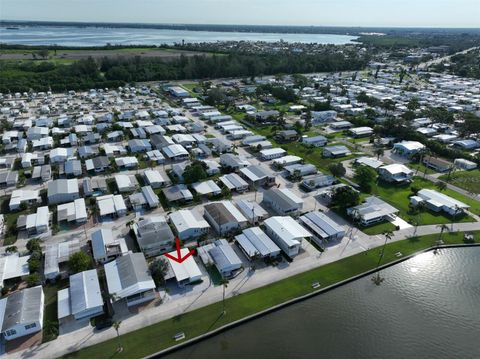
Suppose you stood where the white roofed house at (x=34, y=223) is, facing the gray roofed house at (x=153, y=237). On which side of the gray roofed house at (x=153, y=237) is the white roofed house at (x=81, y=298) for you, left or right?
right

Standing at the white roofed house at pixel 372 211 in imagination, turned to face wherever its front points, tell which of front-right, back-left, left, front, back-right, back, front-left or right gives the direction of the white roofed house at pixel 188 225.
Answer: right

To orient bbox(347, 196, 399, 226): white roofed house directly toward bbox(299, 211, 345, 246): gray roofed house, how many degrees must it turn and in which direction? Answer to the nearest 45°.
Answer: approximately 90° to its right

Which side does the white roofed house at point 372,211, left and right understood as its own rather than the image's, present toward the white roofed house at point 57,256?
right

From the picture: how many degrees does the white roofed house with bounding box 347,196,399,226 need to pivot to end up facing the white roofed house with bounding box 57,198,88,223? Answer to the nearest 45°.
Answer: approximately 90° to its right

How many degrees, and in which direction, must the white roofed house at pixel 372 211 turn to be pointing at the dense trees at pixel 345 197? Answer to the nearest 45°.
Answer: approximately 135° to its right

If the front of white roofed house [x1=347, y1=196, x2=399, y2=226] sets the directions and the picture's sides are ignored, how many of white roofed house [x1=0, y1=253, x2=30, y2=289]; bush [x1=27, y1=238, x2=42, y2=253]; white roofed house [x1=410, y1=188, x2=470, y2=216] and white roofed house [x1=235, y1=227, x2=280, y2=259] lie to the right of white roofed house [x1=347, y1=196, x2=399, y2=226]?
3

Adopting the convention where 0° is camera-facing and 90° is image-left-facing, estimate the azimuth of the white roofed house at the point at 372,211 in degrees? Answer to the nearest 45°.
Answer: approximately 315°

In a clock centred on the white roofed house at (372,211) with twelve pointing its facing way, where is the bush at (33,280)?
The bush is roughly at 3 o'clock from the white roofed house.

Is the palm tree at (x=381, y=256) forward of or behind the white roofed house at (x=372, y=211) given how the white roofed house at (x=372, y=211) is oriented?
forward

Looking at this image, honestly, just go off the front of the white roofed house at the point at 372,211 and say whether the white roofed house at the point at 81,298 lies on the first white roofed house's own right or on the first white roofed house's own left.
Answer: on the first white roofed house's own right

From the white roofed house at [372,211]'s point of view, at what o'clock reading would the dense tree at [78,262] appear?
The dense tree is roughly at 3 o'clock from the white roofed house.

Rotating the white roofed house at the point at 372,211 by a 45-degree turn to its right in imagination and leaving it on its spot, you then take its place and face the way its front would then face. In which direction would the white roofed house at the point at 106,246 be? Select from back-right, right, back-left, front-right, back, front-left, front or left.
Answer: front-right

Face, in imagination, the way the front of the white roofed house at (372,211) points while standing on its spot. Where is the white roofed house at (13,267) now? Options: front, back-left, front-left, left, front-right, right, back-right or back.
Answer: right

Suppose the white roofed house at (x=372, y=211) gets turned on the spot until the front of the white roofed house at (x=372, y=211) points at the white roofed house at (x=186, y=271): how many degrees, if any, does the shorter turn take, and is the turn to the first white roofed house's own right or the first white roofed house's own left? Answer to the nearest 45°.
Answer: approximately 90° to the first white roofed house's own right

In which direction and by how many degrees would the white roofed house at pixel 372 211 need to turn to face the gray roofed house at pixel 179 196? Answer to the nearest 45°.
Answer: approximately 135° to its right
